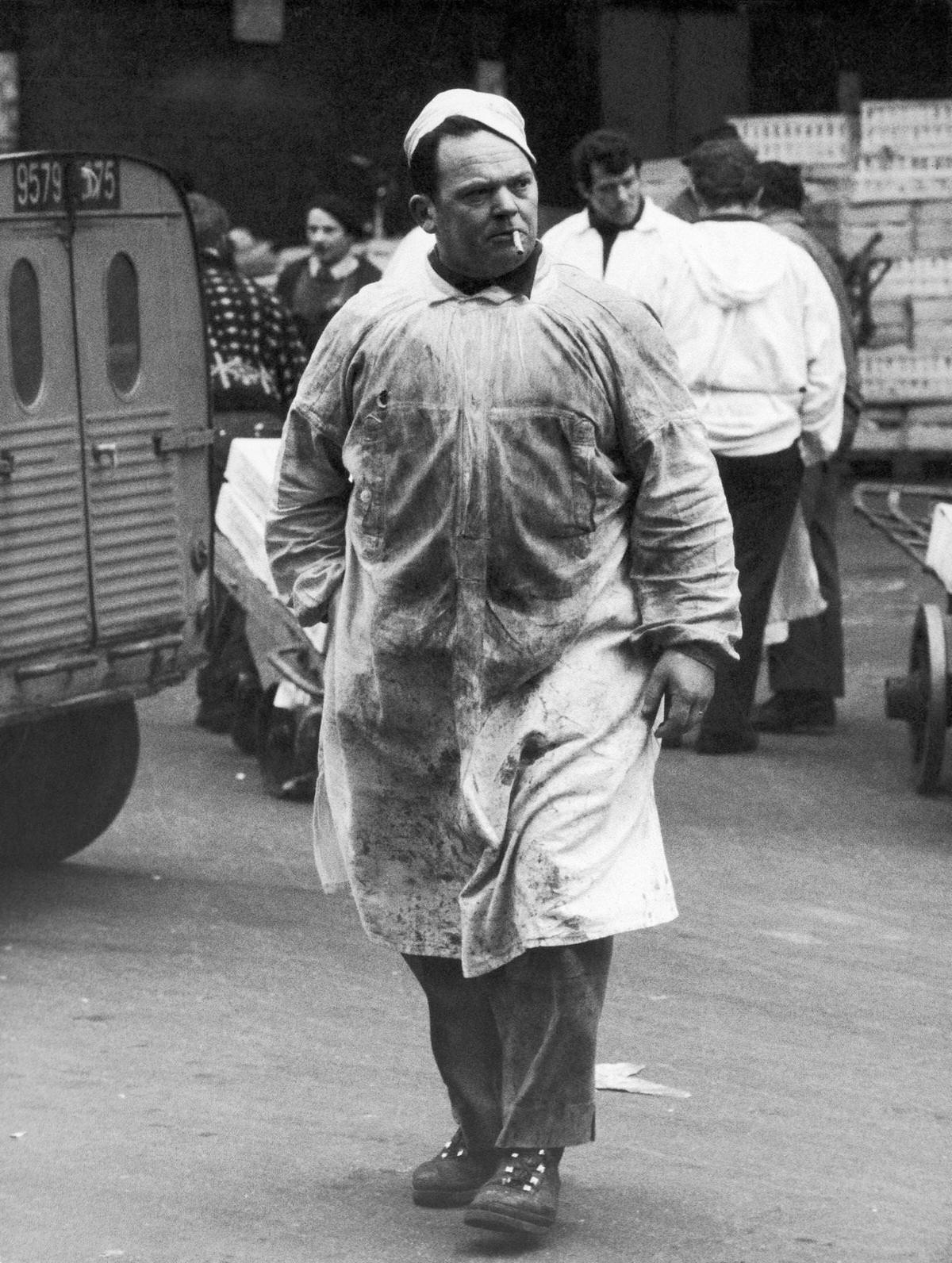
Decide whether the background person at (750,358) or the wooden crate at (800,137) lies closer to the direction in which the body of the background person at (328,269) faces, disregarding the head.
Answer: the background person

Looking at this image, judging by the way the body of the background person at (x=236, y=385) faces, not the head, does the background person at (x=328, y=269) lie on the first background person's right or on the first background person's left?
on the first background person's right

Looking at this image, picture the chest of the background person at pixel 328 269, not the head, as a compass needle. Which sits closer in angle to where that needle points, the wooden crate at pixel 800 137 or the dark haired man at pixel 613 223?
the dark haired man

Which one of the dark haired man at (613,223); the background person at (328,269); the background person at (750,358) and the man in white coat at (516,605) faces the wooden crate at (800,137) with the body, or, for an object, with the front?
the background person at (750,358)

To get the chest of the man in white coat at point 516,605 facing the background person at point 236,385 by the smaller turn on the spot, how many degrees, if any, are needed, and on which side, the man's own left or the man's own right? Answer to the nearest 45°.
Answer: approximately 180°

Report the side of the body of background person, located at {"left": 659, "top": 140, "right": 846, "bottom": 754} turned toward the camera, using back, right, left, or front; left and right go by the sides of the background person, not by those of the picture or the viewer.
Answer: back

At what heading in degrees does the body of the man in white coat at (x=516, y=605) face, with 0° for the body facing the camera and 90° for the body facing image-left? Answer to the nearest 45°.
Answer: approximately 0°

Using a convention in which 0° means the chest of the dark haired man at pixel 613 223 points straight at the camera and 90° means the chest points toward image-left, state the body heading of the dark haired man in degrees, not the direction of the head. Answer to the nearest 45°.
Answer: approximately 0°
